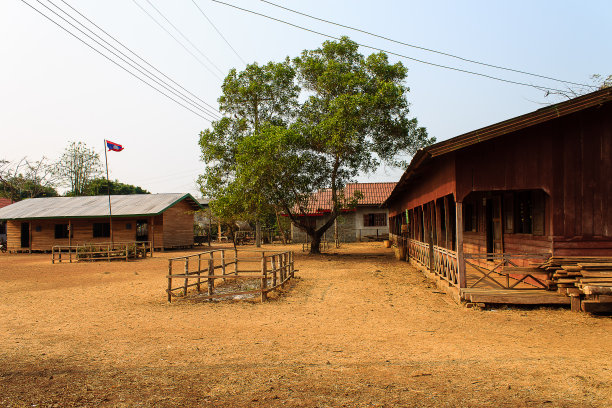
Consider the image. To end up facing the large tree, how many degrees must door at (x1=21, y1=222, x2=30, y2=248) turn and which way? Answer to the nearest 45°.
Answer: approximately 45° to its left

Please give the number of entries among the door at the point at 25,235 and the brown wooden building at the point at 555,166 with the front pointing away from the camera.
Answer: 0

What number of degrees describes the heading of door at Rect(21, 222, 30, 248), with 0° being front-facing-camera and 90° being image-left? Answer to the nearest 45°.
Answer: approximately 0°

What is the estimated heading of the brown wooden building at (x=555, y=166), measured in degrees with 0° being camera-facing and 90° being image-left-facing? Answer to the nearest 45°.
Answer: approximately 45°

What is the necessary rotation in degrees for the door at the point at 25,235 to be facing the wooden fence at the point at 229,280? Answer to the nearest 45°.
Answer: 0° — it already faces it

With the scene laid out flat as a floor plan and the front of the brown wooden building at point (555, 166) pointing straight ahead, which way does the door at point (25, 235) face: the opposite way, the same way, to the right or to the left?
to the left

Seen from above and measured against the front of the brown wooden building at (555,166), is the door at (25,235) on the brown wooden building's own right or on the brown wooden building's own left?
on the brown wooden building's own right
